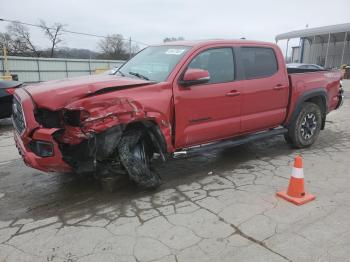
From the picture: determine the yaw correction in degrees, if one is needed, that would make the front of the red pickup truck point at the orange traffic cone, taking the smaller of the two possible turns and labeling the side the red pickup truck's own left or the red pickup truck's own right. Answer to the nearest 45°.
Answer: approximately 135° to the red pickup truck's own left

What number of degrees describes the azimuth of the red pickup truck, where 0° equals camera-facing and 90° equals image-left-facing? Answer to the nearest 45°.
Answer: approximately 45°

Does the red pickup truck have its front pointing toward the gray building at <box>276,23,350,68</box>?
no
